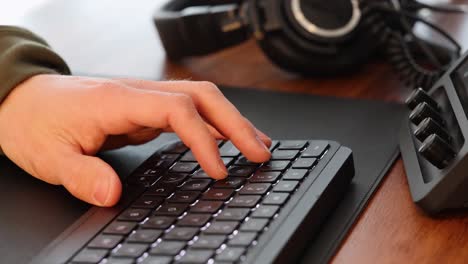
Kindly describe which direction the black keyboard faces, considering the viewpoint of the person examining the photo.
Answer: facing to the left of the viewer
